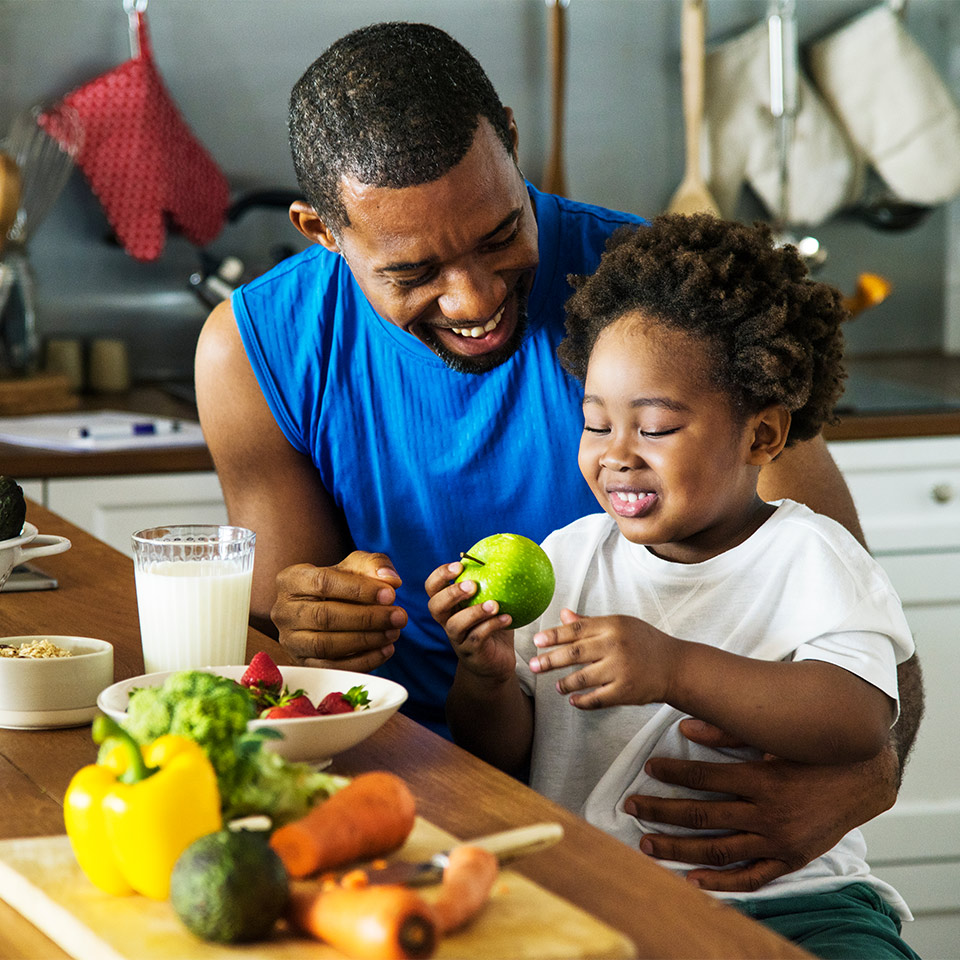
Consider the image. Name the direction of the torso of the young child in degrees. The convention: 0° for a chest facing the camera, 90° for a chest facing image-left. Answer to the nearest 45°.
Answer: approximately 45°

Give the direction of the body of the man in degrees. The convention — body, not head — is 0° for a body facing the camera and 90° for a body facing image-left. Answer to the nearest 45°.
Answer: approximately 0°

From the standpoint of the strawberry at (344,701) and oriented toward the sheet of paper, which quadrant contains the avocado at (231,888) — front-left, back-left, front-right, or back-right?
back-left

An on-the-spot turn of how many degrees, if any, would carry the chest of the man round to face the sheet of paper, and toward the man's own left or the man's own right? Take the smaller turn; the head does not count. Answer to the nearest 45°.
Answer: approximately 135° to the man's own right

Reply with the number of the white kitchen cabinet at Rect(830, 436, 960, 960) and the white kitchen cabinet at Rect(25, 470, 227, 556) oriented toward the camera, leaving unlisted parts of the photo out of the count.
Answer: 2

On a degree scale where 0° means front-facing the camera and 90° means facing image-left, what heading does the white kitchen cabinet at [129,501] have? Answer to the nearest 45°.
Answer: approximately 0°

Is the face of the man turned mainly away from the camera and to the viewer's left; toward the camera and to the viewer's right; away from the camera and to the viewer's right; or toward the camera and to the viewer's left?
toward the camera and to the viewer's right

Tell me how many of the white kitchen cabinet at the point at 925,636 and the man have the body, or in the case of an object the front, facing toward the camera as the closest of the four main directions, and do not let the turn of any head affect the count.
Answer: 2
